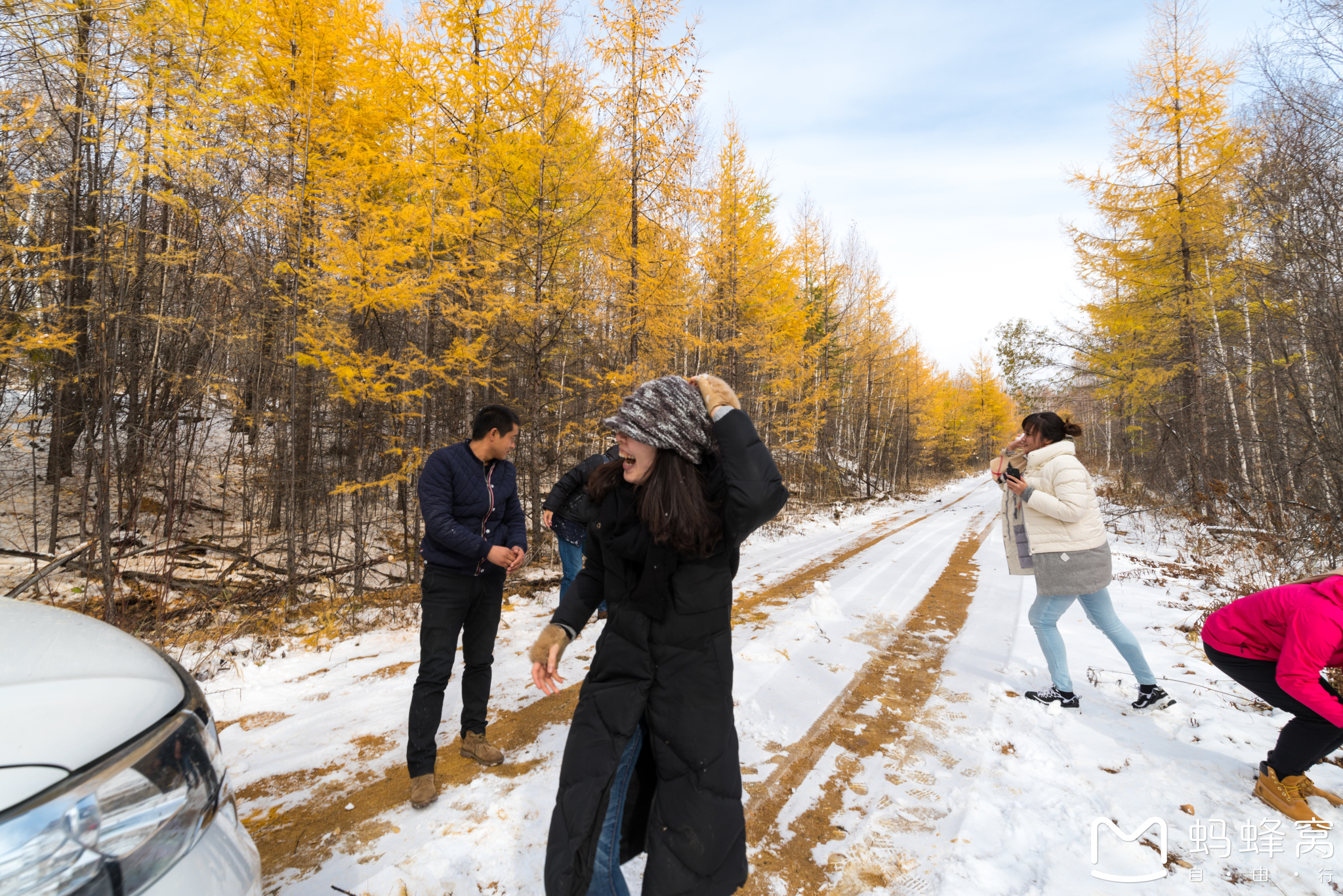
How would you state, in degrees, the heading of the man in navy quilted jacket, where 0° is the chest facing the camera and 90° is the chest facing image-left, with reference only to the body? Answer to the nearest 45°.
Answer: approximately 315°

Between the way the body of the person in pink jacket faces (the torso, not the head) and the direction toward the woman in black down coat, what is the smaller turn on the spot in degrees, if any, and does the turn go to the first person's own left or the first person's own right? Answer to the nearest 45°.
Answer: approximately 135° to the first person's own right

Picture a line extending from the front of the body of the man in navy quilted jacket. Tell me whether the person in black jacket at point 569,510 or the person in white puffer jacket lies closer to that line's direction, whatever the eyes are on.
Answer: the person in white puffer jacket

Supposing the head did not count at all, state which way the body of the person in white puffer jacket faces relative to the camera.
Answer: to the viewer's left

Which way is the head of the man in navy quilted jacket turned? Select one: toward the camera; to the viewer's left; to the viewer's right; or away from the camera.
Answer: to the viewer's right

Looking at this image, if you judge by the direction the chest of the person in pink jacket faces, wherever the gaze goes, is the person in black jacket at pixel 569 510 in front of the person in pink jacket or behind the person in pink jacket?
behind

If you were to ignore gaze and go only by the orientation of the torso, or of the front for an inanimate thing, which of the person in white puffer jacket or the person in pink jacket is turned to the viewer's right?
the person in pink jacket

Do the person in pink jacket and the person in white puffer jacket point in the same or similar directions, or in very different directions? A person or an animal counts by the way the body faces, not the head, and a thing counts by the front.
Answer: very different directions

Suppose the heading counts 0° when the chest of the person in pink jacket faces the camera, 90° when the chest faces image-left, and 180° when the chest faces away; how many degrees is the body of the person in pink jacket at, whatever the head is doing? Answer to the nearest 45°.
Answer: approximately 270°

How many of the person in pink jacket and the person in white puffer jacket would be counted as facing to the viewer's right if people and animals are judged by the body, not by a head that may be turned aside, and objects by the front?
1
